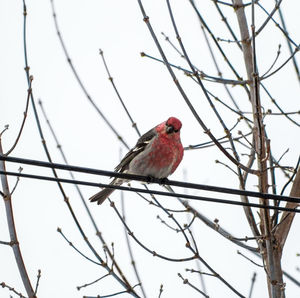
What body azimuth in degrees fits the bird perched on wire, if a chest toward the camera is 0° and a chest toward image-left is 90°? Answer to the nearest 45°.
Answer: approximately 315°
